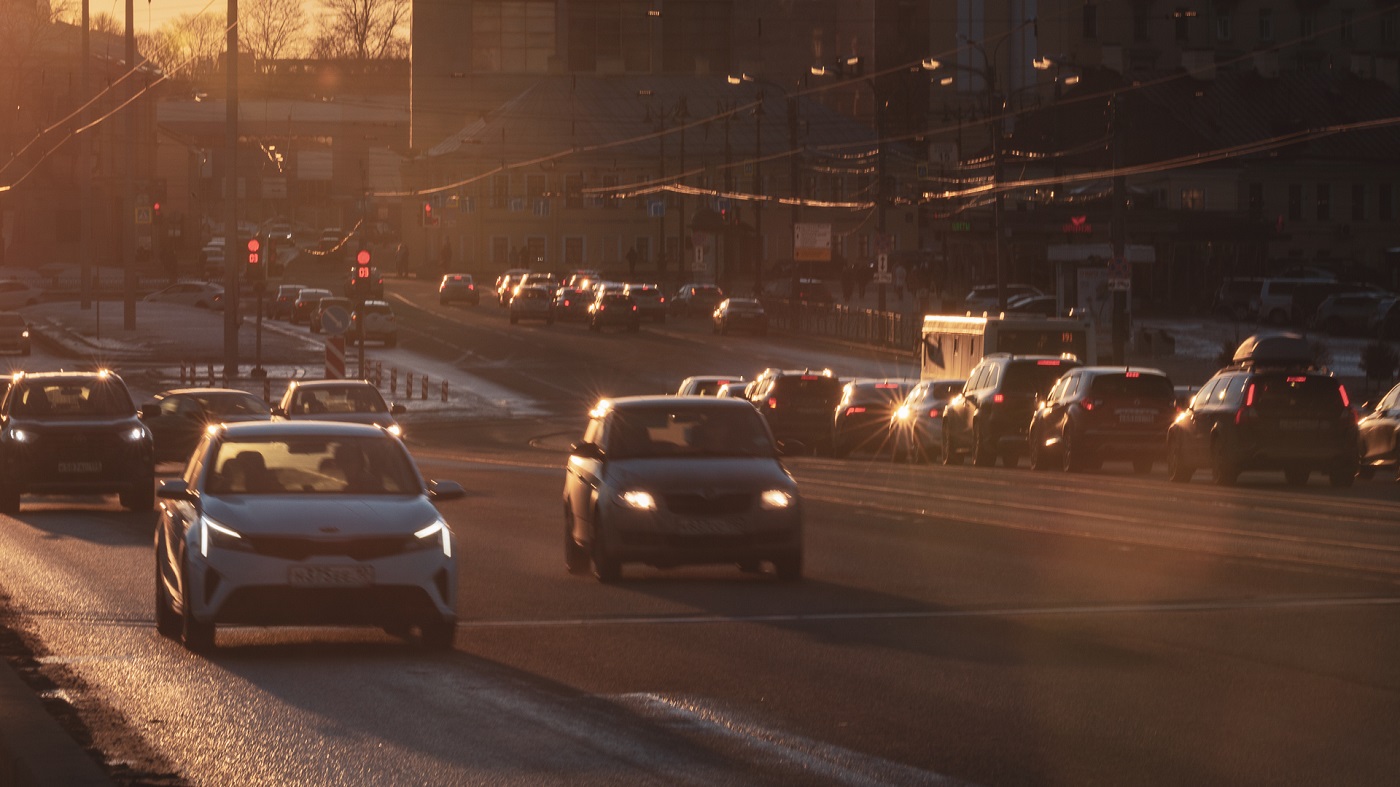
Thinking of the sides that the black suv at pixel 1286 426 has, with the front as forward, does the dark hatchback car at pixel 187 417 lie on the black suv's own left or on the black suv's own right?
on the black suv's own left

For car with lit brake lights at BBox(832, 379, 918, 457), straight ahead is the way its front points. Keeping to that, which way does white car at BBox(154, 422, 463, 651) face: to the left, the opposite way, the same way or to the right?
the opposite way

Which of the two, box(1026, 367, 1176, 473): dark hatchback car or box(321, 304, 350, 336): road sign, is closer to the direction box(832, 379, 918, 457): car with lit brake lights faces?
the road sign

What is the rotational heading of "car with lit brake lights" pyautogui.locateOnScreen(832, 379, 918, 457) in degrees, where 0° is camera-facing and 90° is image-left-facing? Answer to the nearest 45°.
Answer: approximately 180°

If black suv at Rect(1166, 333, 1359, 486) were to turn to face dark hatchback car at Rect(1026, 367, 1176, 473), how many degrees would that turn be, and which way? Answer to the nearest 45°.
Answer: approximately 45° to its left

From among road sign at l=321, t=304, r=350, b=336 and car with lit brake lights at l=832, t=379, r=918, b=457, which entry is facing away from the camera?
the car with lit brake lights

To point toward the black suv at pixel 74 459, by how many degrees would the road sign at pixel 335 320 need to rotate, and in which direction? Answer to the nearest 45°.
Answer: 0° — it already faces it

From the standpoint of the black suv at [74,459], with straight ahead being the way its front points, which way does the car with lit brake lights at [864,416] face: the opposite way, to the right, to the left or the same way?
the opposite way

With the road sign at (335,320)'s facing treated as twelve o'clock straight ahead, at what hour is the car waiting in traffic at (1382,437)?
The car waiting in traffic is roughly at 11 o'clock from the road sign.

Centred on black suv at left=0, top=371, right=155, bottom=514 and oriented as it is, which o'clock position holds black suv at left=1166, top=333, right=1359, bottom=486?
black suv at left=1166, top=333, right=1359, bottom=486 is roughly at 9 o'clock from black suv at left=0, top=371, right=155, bottom=514.

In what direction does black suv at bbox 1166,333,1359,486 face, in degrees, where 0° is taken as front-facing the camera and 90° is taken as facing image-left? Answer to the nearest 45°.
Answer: approximately 180°
